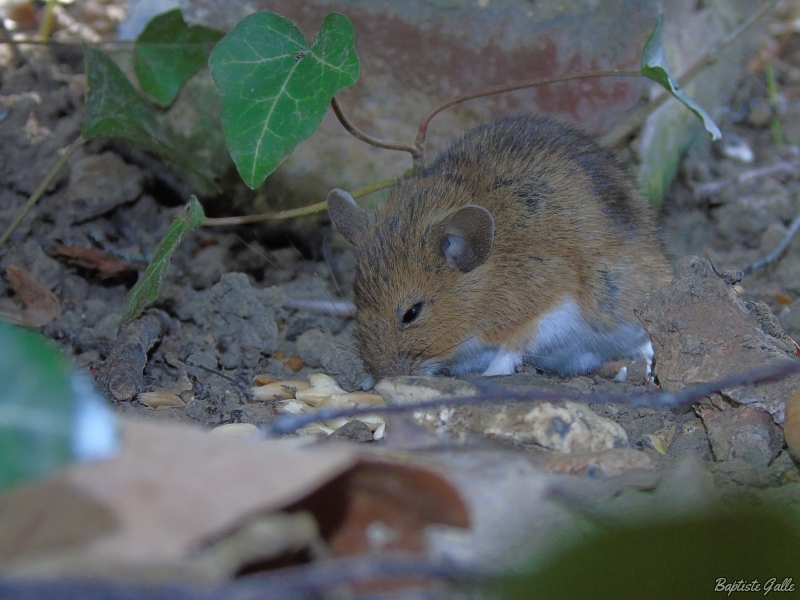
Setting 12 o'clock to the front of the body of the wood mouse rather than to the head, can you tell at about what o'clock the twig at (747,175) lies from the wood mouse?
The twig is roughly at 6 o'clock from the wood mouse.

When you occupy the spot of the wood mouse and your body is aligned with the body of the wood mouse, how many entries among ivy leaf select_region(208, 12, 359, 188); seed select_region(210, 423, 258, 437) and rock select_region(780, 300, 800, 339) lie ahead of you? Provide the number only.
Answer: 2

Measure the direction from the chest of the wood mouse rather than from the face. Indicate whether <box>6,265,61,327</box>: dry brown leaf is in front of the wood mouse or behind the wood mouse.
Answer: in front

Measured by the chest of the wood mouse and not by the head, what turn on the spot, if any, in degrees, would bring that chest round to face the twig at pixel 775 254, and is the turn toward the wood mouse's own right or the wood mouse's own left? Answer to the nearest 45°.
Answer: approximately 180°

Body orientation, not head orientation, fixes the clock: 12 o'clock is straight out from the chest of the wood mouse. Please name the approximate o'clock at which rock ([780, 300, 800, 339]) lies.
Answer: The rock is roughly at 7 o'clock from the wood mouse.

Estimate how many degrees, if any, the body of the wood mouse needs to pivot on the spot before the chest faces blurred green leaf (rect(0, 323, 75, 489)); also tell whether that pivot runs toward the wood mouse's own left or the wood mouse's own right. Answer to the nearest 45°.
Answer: approximately 45° to the wood mouse's own left

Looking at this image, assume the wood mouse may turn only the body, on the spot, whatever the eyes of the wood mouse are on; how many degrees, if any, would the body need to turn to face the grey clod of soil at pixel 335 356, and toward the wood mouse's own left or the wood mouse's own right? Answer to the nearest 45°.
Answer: approximately 45° to the wood mouse's own right

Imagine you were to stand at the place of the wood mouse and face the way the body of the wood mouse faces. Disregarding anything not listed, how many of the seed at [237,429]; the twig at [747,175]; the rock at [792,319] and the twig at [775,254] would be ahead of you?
1

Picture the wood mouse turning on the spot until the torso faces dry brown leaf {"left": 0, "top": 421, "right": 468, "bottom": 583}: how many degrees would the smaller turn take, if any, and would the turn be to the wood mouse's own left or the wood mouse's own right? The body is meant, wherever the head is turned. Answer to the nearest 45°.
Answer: approximately 45° to the wood mouse's own left

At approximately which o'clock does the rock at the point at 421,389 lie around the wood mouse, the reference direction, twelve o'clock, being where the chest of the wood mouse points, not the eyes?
The rock is roughly at 11 o'clock from the wood mouse.

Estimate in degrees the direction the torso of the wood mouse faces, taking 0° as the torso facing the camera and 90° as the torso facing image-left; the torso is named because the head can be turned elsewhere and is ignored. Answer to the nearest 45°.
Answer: approximately 45°

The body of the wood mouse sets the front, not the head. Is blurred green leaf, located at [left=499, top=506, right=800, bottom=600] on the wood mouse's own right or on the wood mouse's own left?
on the wood mouse's own left
